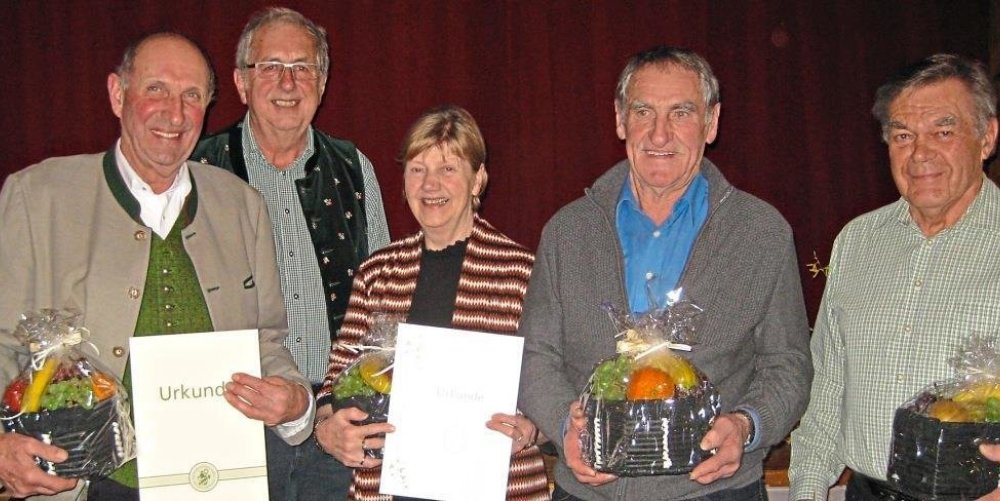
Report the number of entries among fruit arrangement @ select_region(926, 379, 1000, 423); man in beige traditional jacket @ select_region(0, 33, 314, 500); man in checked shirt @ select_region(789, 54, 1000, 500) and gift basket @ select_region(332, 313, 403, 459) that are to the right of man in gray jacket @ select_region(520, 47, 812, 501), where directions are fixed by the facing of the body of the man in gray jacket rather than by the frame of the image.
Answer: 2

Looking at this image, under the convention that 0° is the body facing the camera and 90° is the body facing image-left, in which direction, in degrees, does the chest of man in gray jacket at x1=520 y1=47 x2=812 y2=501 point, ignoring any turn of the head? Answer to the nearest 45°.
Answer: approximately 0°

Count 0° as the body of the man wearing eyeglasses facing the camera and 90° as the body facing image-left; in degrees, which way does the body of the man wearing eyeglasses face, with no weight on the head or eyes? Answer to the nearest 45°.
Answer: approximately 0°

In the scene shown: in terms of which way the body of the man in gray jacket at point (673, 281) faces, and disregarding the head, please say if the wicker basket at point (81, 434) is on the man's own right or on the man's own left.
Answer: on the man's own right
